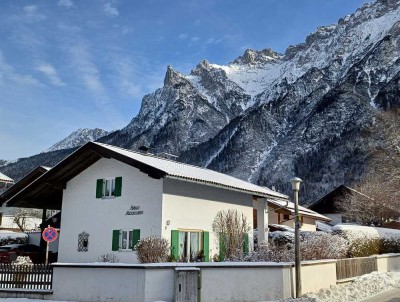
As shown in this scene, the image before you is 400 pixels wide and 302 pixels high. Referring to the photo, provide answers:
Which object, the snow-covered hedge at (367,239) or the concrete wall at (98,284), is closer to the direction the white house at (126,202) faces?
the concrete wall

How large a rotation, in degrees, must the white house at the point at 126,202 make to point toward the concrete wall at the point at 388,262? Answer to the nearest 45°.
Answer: approximately 135° to its left

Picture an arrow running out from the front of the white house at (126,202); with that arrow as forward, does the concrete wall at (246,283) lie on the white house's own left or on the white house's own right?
on the white house's own left

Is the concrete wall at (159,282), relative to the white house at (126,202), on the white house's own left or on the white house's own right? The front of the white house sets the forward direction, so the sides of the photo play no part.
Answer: on the white house's own left

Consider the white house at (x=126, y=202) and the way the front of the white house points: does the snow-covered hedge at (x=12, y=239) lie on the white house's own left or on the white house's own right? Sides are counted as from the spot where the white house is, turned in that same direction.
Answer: on the white house's own right

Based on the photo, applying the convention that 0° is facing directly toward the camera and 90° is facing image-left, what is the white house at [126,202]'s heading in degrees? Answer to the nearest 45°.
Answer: approximately 45°

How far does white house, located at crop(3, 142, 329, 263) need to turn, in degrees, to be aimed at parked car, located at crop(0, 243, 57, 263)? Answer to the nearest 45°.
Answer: approximately 90° to its right
